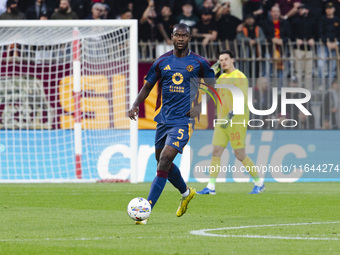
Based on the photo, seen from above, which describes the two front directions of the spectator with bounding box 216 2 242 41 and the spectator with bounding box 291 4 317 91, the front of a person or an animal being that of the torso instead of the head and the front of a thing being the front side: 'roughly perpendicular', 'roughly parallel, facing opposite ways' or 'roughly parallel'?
roughly parallel

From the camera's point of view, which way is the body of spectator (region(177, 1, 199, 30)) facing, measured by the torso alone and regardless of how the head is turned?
toward the camera

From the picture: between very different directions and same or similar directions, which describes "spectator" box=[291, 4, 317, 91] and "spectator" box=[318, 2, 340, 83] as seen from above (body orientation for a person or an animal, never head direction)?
same or similar directions

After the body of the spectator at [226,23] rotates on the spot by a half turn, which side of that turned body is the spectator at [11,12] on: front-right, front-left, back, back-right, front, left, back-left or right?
left

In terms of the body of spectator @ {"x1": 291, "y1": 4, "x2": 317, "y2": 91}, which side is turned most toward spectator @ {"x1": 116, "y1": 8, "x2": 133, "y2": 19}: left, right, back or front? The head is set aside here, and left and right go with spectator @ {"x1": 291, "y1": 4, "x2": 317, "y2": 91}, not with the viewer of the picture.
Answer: right

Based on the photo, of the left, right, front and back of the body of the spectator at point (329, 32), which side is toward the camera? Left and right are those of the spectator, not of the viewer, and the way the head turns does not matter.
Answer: front

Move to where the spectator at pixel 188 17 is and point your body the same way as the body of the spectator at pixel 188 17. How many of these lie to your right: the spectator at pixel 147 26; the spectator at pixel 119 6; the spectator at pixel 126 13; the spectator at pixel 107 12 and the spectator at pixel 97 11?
5

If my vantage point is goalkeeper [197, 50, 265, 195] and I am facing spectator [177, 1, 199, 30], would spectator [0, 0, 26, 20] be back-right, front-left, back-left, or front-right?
front-left

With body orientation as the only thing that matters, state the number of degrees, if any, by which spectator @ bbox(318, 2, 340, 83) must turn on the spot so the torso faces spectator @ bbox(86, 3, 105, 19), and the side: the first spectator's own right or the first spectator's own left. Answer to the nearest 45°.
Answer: approximately 90° to the first spectator's own right

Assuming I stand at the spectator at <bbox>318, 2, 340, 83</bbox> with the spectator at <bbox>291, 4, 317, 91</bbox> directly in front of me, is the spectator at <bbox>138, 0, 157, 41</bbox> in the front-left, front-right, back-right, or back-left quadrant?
front-right

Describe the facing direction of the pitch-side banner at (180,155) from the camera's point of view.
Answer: facing the viewer

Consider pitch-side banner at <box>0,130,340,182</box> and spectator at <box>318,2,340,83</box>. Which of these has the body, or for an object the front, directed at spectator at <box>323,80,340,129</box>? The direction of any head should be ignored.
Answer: spectator at <box>318,2,340,83</box>

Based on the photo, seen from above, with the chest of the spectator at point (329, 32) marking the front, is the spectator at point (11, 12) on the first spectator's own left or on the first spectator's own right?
on the first spectator's own right

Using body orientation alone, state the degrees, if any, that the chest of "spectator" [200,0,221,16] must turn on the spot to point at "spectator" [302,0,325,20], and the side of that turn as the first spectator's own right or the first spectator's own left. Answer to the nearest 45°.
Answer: approximately 90° to the first spectator's own left

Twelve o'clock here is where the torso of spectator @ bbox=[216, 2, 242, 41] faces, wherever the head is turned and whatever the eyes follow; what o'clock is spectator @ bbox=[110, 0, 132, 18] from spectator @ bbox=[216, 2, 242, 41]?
spectator @ bbox=[110, 0, 132, 18] is roughly at 3 o'clock from spectator @ bbox=[216, 2, 242, 41].

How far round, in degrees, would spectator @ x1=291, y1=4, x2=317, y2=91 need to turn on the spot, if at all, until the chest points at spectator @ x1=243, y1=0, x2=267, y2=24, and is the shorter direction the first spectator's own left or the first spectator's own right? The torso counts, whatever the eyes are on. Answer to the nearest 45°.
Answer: approximately 135° to the first spectator's own right

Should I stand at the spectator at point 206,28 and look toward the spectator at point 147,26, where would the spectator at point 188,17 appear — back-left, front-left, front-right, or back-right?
front-right
